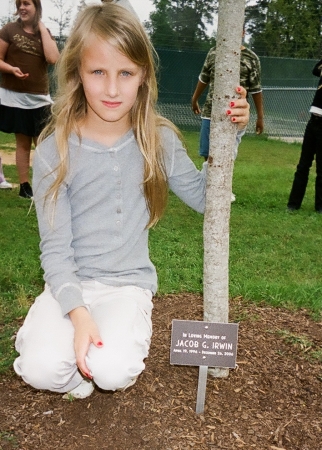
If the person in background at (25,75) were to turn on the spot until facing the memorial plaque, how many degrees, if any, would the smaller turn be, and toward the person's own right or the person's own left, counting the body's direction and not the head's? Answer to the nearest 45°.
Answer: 0° — they already face it

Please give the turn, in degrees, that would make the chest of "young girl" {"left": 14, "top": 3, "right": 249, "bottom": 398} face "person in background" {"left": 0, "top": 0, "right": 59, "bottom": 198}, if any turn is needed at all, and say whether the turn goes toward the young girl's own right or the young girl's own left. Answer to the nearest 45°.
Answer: approximately 180°

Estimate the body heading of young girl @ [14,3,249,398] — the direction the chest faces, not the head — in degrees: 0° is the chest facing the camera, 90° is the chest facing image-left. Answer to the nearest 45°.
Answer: approximately 0°

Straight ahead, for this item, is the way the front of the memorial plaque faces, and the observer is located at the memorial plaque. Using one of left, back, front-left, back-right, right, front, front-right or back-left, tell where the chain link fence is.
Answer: back

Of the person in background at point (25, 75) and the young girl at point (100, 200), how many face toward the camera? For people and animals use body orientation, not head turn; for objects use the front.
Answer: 2
